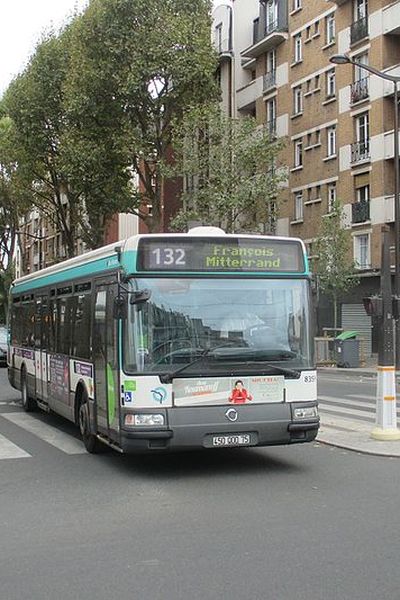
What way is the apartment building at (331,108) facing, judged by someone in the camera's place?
facing the viewer and to the left of the viewer

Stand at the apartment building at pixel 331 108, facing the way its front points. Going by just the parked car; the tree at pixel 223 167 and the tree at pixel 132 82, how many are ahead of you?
3

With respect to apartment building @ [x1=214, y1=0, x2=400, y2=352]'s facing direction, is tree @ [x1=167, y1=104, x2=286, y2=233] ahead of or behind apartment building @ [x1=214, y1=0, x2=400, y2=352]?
ahead

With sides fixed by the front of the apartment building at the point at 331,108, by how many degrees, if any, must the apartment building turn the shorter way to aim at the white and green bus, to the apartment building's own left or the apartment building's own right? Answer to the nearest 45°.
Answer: approximately 45° to the apartment building's own left

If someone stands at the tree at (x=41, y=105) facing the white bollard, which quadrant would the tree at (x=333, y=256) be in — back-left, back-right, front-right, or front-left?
front-left

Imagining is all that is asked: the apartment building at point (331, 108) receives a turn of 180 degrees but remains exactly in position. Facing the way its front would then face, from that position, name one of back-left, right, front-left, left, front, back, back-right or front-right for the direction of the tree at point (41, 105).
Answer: back-left

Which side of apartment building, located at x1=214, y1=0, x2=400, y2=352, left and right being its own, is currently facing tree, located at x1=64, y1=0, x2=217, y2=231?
front

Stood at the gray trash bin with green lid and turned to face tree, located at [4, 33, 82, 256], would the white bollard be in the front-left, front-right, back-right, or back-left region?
back-left

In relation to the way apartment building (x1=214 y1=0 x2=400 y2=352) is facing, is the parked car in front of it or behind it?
in front
